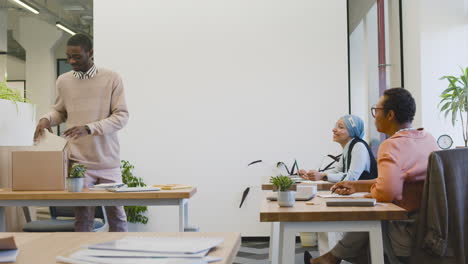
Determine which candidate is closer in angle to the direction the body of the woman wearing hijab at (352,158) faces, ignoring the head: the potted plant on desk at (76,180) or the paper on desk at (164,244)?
the potted plant on desk

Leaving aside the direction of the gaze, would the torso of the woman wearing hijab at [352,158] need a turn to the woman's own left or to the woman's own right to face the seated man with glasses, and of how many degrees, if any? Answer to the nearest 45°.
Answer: approximately 90° to the woman's own left

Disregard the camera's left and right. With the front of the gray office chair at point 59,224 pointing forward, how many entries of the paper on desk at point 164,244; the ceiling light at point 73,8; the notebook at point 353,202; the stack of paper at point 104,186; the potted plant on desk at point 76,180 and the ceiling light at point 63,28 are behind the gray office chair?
2

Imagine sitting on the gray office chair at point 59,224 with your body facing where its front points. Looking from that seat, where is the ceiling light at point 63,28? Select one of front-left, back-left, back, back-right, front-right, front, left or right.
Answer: back

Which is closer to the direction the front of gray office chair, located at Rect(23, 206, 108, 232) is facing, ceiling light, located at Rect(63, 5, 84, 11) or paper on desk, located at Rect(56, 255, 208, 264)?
the paper on desk

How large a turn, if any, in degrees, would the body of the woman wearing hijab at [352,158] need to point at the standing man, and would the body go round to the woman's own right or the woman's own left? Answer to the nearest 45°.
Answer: approximately 45° to the woman's own left

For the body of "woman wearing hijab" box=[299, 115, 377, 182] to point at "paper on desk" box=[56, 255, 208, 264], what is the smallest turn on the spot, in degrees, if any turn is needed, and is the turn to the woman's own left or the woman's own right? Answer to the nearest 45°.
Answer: approximately 90° to the woman's own left

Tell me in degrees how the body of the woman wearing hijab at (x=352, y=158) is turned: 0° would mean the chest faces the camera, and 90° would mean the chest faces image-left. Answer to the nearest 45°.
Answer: approximately 90°

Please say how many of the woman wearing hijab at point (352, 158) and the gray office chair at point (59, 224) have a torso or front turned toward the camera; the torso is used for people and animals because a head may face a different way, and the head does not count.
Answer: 1

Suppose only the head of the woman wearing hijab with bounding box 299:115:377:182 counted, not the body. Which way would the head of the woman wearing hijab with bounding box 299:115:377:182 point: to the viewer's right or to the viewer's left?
to the viewer's left

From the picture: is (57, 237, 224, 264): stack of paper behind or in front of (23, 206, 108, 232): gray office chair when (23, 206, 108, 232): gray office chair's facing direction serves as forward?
in front

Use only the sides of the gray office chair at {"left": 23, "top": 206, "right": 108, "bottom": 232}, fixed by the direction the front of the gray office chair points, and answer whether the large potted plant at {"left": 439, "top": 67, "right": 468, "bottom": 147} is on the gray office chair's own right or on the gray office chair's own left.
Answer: on the gray office chair's own left

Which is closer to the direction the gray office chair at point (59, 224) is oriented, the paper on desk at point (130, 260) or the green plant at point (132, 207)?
the paper on desk

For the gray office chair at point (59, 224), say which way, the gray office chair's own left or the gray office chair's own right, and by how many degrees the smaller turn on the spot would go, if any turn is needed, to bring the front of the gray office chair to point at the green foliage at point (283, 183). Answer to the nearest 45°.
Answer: approximately 45° to the gray office chair's own left

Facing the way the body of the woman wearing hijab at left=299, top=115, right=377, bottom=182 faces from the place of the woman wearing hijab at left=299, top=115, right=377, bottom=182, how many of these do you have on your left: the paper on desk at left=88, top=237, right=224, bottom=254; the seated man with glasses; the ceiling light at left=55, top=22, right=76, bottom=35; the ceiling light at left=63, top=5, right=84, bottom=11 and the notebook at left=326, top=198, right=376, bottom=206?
3
